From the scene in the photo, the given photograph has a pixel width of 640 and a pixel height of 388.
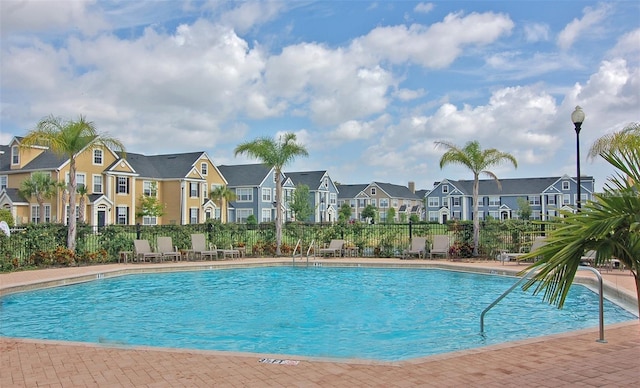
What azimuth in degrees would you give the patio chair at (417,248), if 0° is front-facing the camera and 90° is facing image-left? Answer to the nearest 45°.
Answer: approximately 45°

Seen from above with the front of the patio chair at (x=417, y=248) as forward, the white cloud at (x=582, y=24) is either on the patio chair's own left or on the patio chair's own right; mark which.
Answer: on the patio chair's own left

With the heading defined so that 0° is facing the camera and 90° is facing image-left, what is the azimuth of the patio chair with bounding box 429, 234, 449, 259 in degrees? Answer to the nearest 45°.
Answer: approximately 45°

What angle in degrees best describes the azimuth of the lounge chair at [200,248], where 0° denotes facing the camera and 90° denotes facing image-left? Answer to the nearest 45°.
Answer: approximately 315°

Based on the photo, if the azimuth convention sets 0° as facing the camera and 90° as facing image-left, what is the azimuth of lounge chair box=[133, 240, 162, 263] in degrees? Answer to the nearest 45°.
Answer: approximately 315°

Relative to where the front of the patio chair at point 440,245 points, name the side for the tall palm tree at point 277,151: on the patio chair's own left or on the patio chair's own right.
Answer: on the patio chair's own right
